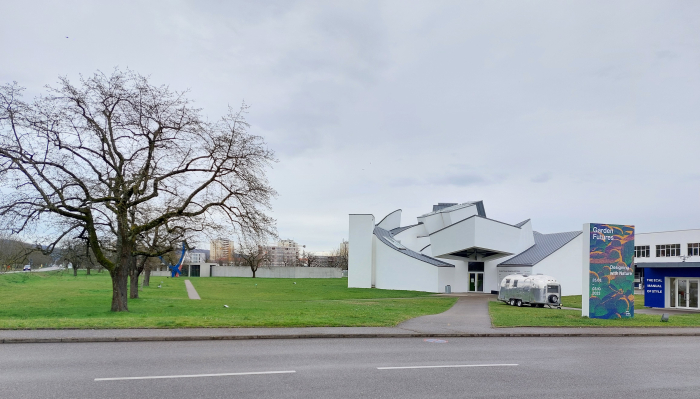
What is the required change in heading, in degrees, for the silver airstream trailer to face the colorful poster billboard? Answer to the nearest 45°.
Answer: approximately 45° to its right

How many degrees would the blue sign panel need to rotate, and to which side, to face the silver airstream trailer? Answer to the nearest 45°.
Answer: approximately 45° to its right

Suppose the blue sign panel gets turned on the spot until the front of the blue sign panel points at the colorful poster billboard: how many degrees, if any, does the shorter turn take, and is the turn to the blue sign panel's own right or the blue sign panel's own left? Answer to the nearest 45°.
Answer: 0° — it already faces it

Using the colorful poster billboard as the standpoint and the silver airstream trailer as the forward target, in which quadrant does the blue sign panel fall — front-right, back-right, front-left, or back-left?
front-right

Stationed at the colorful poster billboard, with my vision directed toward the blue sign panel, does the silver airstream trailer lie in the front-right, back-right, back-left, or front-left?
front-left

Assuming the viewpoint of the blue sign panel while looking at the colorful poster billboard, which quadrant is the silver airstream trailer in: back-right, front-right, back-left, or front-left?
front-right

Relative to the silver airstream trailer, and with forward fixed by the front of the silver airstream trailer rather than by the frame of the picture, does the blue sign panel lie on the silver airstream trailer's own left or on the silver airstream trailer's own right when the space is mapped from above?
on the silver airstream trailer's own left

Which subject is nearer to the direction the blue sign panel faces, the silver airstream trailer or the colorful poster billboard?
the colorful poster billboard

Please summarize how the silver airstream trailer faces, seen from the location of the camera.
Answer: facing the viewer and to the right of the viewer

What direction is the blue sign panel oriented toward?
toward the camera

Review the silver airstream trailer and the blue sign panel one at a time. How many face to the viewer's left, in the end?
0
